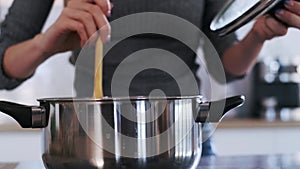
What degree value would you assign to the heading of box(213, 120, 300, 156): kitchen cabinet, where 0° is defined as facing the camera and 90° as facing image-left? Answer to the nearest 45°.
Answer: approximately 0°

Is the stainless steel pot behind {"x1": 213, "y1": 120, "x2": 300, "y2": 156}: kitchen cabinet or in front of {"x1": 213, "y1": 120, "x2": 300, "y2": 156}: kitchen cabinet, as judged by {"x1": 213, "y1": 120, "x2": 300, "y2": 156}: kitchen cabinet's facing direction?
in front
